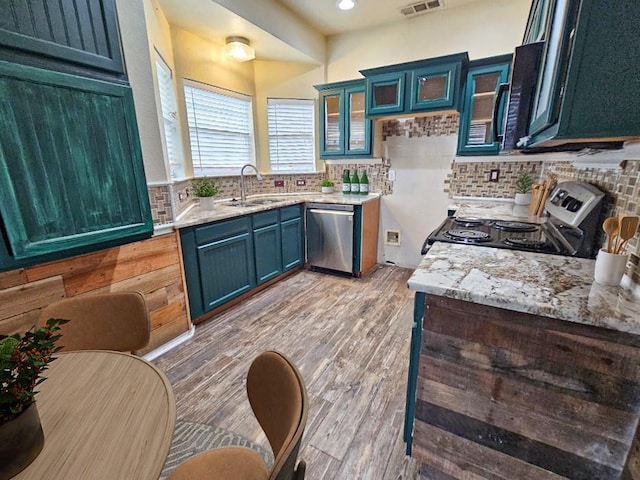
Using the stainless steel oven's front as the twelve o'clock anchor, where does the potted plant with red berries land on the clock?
The potted plant with red berries is roughly at 10 o'clock from the stainless steel oven.

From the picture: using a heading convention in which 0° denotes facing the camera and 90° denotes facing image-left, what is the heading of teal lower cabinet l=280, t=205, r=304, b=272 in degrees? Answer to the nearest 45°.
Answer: approximately 315°

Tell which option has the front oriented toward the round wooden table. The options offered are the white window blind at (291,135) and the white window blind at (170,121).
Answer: the white window blind at (291,135)

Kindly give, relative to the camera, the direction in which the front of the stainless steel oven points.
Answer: facing to the left of the viewer

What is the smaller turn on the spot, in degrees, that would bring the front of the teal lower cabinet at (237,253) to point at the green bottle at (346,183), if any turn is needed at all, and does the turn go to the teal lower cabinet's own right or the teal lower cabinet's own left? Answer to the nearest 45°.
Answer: approximately 90° to the teal lower cabinet's own left

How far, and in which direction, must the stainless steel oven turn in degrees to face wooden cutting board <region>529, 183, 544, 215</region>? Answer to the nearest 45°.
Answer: approximately 90° to its right

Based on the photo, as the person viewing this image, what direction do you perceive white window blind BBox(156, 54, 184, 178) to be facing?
facing to the right of the viewer
